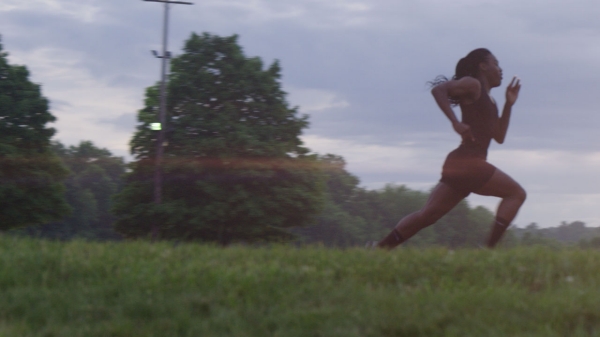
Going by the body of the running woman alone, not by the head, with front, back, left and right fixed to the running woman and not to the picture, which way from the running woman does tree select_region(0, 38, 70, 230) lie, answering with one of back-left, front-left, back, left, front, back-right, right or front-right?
back-left

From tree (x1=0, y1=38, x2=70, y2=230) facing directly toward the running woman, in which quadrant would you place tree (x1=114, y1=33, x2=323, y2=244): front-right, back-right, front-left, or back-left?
front-left

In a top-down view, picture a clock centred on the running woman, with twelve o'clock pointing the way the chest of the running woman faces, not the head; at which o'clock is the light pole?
The light pole is roughly at 8 o'clock from the running woman.

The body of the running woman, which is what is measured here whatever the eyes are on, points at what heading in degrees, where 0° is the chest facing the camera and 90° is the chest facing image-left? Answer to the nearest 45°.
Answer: approximately 270°

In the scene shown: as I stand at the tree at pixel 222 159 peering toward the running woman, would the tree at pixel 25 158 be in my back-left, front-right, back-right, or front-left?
back-right

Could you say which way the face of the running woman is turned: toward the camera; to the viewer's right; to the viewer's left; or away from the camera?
to the viewer's right

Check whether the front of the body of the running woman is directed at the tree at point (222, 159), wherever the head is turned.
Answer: no
